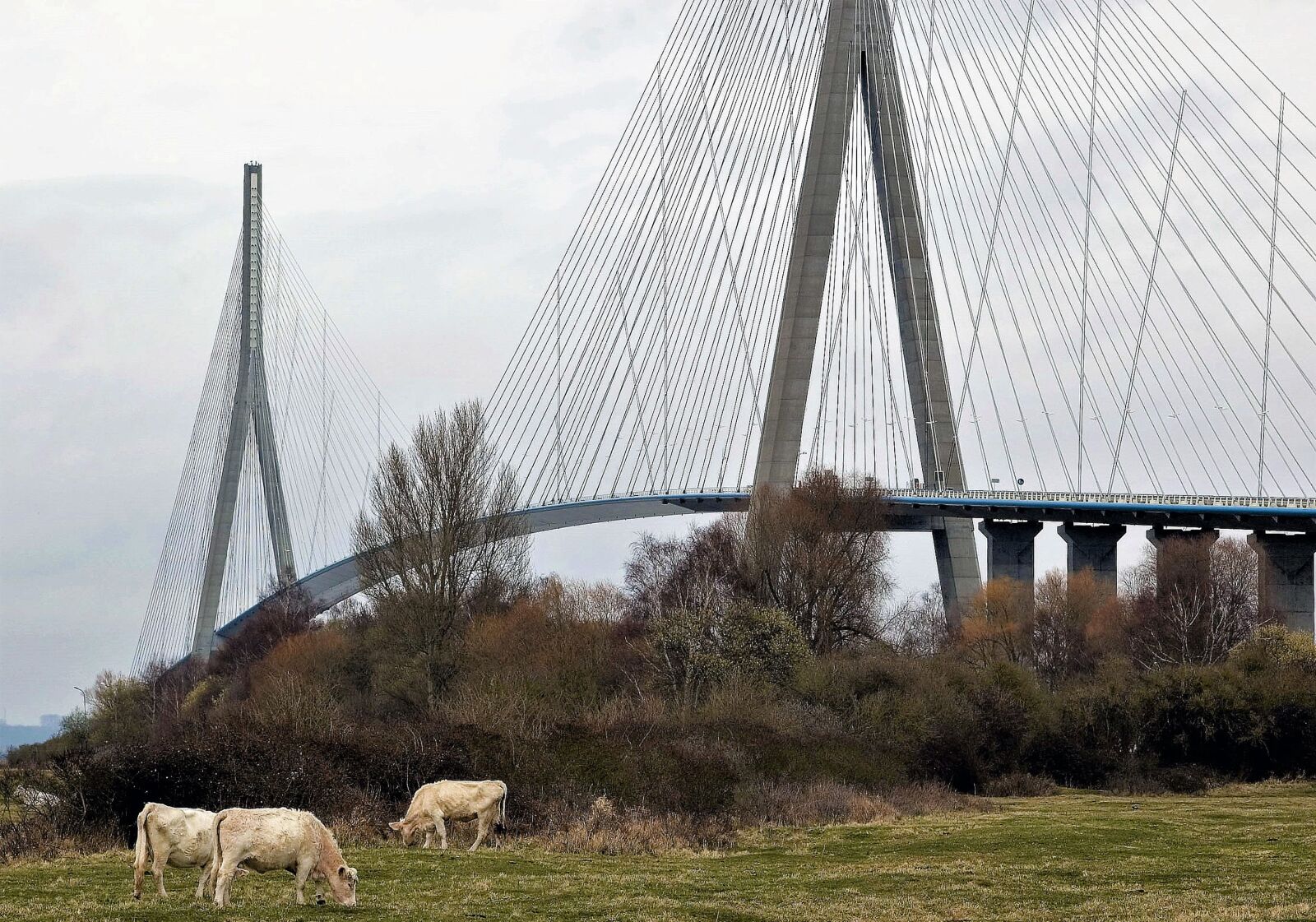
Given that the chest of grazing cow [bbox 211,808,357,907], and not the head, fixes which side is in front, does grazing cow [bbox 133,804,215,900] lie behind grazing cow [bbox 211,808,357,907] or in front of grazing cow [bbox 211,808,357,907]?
behind

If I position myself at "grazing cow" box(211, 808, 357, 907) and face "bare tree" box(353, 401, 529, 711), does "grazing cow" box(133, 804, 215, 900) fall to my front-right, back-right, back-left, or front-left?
front-left

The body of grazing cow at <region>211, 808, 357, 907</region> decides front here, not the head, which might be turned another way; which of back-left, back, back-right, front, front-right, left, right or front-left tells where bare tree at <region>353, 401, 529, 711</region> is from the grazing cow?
left

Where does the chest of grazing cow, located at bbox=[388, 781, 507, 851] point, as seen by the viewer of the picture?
to the viewer's left

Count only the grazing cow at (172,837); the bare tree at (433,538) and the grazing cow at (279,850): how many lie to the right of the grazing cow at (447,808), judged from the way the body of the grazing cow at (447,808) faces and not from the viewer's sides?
1

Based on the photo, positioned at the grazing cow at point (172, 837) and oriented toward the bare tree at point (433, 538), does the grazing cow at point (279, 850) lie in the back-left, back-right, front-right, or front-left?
back-right

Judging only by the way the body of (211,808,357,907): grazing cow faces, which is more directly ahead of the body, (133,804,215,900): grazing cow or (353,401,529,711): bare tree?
the bare tree

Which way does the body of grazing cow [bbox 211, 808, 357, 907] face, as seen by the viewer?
to the viewer's right

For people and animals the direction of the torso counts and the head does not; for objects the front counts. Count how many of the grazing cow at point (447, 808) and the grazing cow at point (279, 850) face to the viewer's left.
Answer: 1

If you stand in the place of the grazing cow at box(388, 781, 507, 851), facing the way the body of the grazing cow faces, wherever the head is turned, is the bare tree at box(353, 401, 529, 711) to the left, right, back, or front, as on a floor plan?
right

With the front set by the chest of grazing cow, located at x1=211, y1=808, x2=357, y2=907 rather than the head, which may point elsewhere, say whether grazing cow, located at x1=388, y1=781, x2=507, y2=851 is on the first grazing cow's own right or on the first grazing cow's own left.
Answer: on the first grazing cow's own left

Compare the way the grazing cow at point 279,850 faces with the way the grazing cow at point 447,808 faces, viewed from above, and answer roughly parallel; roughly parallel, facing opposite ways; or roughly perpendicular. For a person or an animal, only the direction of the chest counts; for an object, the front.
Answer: roughly parallel, facing opposite ways
